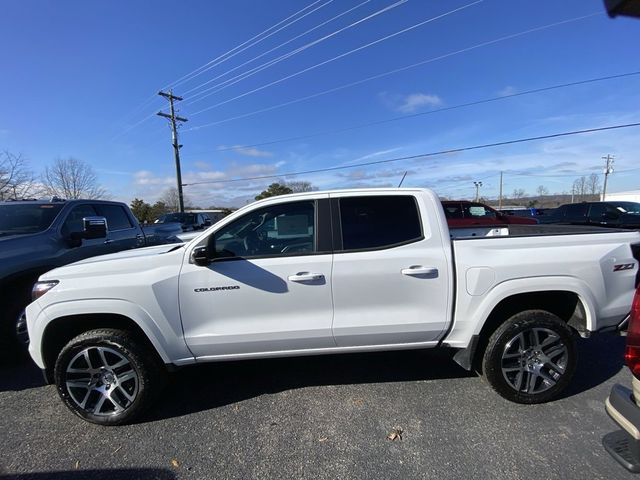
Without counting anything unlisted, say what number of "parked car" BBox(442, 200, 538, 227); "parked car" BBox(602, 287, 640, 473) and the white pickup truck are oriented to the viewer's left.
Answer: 1

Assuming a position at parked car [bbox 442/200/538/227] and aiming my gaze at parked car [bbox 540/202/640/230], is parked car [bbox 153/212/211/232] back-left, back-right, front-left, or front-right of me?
back-left

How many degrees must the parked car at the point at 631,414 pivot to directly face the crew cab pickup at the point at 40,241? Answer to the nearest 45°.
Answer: approximately 135° to its left

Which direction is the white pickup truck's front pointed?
to the viewer's left

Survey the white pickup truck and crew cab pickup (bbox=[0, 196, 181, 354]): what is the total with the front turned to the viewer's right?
0

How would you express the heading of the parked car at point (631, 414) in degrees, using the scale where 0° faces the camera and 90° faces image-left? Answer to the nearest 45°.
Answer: approximately 225°
